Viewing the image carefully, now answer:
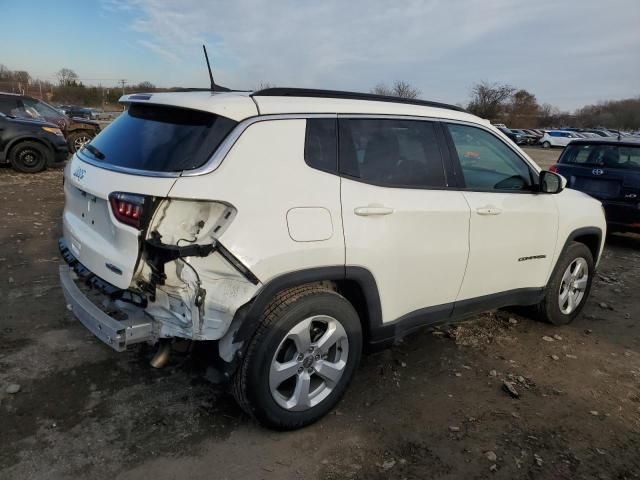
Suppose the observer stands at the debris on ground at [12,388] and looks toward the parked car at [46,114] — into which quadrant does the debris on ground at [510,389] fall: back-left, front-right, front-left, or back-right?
back-right

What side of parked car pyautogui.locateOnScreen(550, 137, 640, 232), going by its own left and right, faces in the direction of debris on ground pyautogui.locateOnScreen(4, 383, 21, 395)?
back

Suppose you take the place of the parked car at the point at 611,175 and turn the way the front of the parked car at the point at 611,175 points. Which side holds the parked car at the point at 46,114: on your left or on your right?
on your left

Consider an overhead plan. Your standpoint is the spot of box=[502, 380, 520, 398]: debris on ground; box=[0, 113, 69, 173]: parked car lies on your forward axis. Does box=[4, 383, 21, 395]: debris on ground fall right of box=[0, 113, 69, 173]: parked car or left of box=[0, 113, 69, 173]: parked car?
left

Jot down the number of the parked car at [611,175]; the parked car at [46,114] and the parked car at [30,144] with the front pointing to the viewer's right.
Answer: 2

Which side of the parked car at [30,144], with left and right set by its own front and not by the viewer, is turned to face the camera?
right

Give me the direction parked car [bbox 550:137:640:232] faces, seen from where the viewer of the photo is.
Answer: facing away from the viewer

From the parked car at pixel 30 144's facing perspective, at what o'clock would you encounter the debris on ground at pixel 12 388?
The debris on ground is roughly at 3 o'clock from the parked car.

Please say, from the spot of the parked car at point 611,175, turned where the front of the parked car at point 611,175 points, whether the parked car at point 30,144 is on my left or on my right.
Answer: on my left

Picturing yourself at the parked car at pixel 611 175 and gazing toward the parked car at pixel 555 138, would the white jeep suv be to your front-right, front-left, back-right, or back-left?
back-left

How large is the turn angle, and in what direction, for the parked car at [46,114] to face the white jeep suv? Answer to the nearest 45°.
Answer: approximately 90° to its right

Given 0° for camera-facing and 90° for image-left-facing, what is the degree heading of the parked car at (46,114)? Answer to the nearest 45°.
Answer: approximately 270°

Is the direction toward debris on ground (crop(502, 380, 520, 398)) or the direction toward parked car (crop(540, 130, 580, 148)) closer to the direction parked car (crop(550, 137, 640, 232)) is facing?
the parked car
